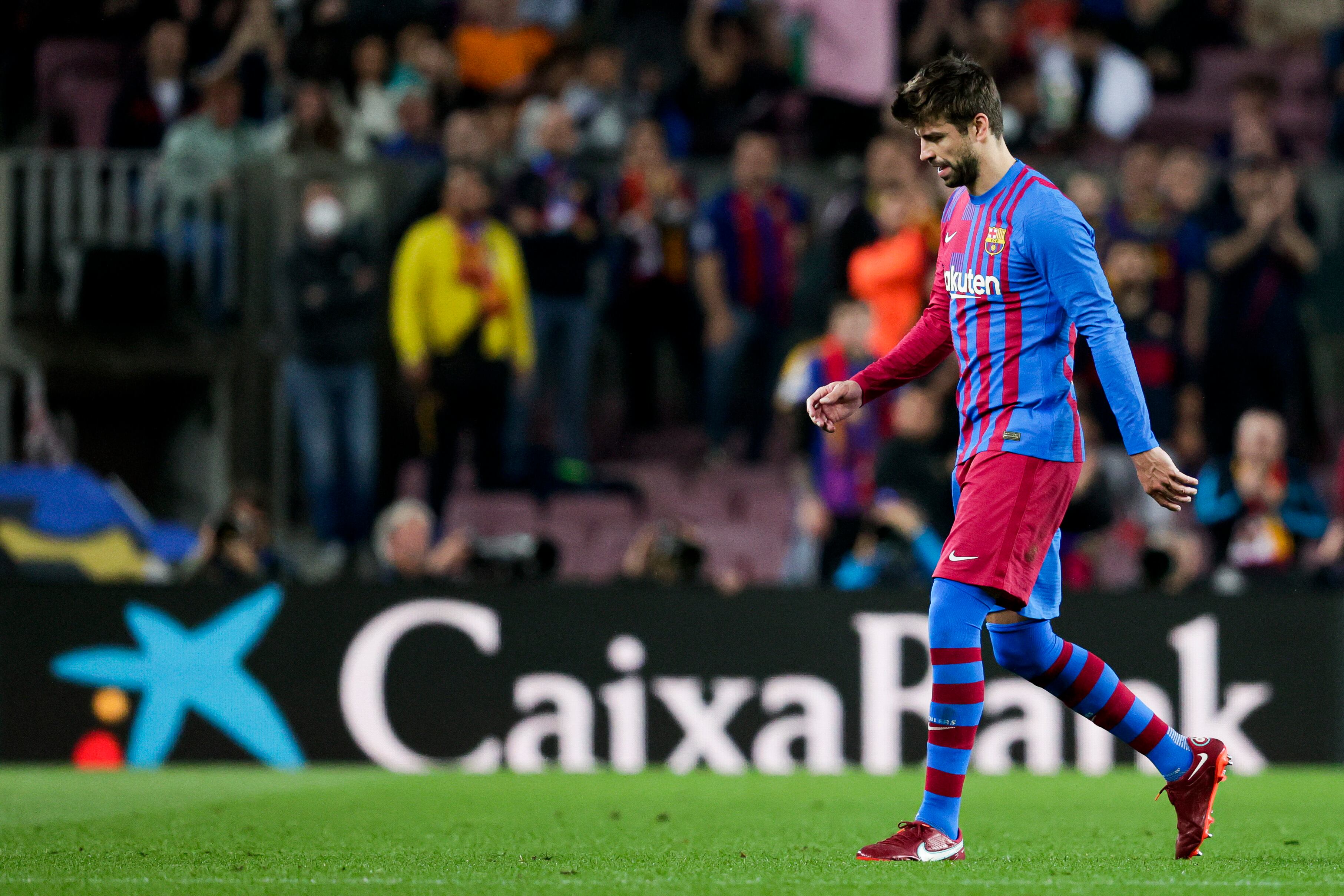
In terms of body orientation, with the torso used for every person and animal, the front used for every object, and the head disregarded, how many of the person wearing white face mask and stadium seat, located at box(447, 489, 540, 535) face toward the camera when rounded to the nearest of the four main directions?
2

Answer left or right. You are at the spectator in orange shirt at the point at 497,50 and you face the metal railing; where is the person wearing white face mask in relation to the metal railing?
left

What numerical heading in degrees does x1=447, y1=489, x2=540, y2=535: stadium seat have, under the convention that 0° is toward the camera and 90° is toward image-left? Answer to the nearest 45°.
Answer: approximately 0°

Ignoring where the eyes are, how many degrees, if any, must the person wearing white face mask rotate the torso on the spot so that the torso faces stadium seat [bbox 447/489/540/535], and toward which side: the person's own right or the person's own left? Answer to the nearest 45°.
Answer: approximately 90° to the person's own left

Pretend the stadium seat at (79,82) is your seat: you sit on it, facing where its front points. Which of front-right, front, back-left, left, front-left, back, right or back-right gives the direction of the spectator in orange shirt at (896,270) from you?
front-left

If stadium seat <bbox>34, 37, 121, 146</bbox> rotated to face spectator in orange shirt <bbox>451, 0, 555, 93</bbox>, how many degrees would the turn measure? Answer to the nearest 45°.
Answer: approximately 90° to its left

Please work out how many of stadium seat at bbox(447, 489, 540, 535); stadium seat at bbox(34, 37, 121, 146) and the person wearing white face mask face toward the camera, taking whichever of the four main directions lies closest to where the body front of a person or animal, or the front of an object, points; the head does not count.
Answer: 3

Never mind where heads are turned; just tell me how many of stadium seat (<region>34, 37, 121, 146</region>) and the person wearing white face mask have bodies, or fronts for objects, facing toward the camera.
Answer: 2

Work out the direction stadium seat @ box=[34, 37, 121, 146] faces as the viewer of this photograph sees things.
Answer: facing the viewer
